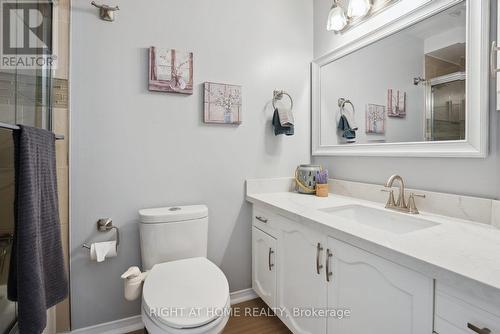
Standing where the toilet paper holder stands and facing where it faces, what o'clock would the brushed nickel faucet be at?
The brushed nickel faucet is roughly at 10 o'clock from the toilet paper holder.

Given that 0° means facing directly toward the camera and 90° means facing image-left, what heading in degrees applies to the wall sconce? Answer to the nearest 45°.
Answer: approximately 45°

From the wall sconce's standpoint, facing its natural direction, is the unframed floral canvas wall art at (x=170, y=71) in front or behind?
in front

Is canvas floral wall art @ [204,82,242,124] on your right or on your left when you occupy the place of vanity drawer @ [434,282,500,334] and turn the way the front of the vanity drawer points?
on your right

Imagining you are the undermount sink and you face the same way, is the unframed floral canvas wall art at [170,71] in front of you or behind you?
in front

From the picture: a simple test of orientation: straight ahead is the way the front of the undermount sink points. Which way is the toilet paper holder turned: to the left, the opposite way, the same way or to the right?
to the left
